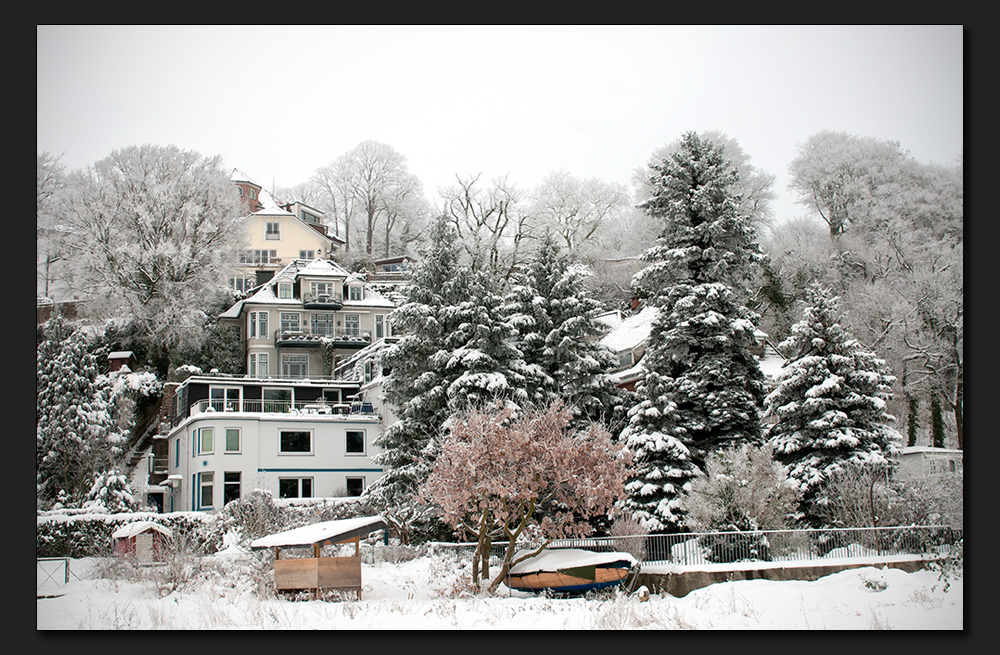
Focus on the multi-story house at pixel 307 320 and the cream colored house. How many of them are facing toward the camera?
2

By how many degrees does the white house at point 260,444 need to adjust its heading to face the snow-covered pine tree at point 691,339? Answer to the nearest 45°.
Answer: approximately 45° to its left

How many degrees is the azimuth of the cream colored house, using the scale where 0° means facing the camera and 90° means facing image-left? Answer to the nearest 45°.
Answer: approximately 0°

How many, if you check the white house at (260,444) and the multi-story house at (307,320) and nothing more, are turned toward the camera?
2

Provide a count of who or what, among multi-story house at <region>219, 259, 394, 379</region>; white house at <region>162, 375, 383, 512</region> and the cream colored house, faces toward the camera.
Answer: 3

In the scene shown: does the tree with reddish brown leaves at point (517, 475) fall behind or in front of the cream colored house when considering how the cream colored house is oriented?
in front

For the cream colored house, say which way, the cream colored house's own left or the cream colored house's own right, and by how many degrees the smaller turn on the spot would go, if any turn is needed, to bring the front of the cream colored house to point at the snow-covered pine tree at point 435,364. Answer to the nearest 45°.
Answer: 0° — it already faces it

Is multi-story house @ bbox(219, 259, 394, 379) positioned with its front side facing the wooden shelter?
yes

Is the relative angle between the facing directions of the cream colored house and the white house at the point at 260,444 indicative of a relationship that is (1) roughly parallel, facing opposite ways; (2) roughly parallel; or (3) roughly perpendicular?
roughly parallel

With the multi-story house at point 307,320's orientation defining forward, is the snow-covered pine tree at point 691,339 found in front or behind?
in front

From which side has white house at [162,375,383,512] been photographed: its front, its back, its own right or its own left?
front

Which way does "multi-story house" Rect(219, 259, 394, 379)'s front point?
toward the camera
